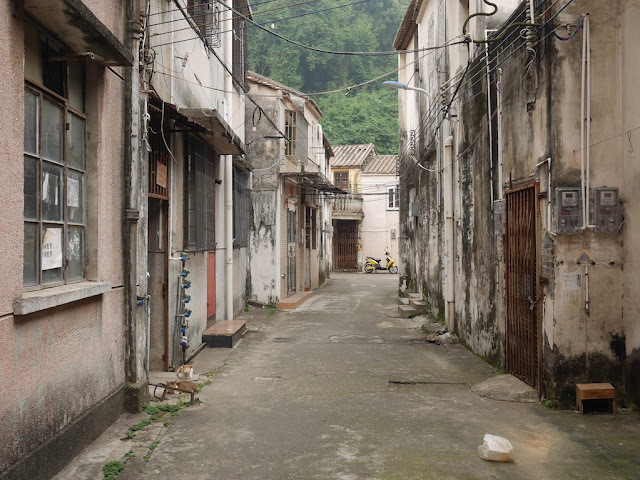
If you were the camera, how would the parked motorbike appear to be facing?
facing to the right of the viewer

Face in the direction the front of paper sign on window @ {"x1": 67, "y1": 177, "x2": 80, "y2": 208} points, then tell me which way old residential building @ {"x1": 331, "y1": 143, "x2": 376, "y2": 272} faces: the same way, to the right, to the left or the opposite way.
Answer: to the right

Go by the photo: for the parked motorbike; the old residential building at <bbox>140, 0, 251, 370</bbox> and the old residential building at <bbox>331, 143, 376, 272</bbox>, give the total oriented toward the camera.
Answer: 1

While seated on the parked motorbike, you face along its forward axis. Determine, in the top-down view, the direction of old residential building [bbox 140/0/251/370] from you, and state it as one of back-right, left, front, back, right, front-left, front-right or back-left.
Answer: right

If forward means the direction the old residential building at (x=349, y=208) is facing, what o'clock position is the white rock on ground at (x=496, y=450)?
The white rock on ground is roughly at 12 o'clock from the old residential building.

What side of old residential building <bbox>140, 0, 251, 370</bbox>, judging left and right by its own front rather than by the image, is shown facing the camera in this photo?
right

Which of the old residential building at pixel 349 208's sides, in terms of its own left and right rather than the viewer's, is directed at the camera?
front

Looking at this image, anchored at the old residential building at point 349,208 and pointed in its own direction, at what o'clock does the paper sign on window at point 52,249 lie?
The paper sign on window is roughly at 12 o'clock from the old residential building.

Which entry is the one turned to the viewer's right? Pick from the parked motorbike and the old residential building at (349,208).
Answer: the parked motorbike

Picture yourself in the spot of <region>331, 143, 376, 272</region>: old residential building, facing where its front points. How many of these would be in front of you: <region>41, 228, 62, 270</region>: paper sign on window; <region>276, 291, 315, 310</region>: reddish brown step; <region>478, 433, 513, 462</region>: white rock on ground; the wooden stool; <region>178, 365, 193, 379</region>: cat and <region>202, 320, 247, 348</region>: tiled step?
6

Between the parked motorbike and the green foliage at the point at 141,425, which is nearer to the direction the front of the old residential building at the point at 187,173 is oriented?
the parked motorbike

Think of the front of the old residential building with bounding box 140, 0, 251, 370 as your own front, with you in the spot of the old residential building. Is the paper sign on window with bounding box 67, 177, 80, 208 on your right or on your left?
on your right

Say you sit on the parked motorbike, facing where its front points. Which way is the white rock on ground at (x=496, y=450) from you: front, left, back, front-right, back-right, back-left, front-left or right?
right

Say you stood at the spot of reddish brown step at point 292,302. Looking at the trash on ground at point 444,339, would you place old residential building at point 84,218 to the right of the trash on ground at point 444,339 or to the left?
right

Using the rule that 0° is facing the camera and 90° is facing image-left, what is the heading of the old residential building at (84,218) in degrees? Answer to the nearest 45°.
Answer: approximately 315°

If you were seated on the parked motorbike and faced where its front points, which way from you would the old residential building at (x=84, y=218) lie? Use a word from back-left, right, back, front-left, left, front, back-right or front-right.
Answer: right
